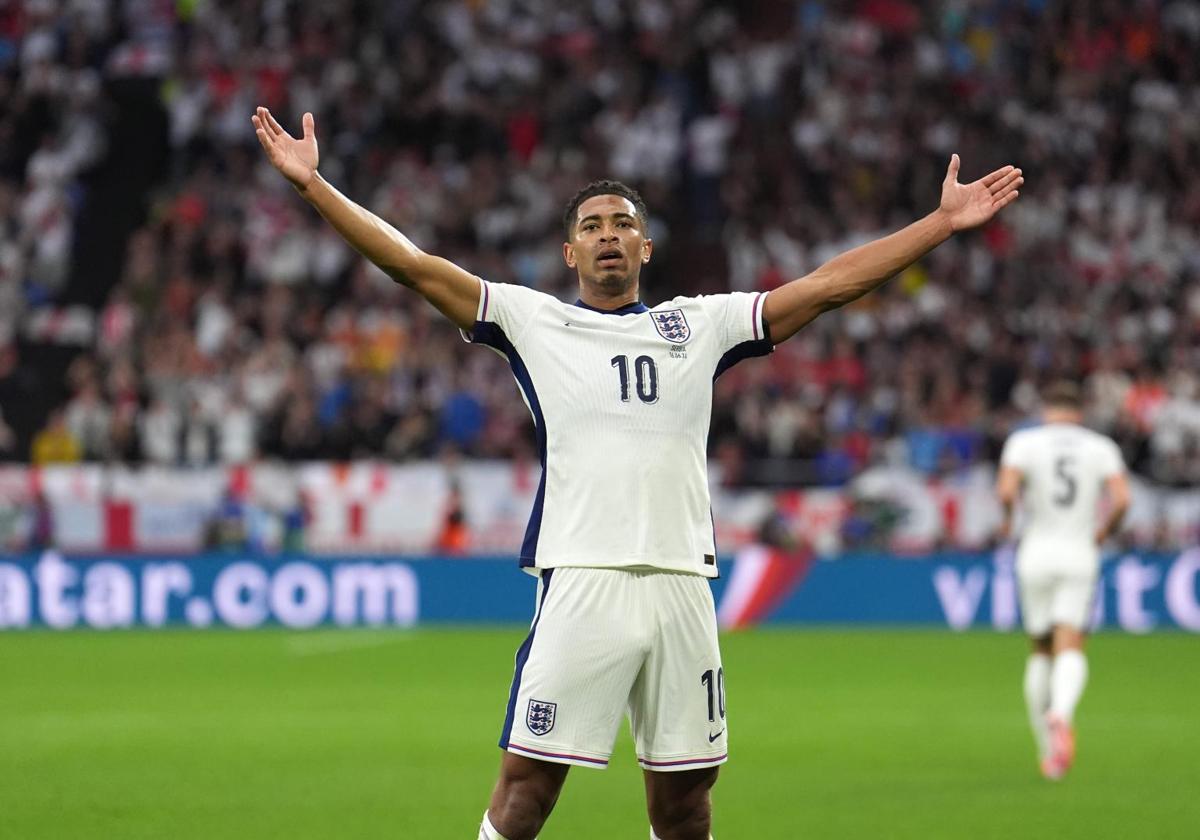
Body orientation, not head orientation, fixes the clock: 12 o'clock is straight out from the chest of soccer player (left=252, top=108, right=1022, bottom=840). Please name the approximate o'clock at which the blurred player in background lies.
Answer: The blurred player in background is roughly at 7 o'clock from the soccer player.

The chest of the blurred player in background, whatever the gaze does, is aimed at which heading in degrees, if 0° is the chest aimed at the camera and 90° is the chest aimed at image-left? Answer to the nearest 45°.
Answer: approximately 180°

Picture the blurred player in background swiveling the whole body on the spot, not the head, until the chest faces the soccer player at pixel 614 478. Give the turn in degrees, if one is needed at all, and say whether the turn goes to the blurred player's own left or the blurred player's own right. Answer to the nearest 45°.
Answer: approximately 180°

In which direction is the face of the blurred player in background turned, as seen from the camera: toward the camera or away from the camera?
away from the camera

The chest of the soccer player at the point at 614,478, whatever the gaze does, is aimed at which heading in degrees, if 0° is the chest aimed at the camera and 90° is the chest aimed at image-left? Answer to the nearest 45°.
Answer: approximately 0°

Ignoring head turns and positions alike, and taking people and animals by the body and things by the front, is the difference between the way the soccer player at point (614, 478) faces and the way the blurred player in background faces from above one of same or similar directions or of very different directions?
very different directions

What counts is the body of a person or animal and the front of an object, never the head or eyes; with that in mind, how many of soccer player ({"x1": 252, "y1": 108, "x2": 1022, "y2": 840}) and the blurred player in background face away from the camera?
1
